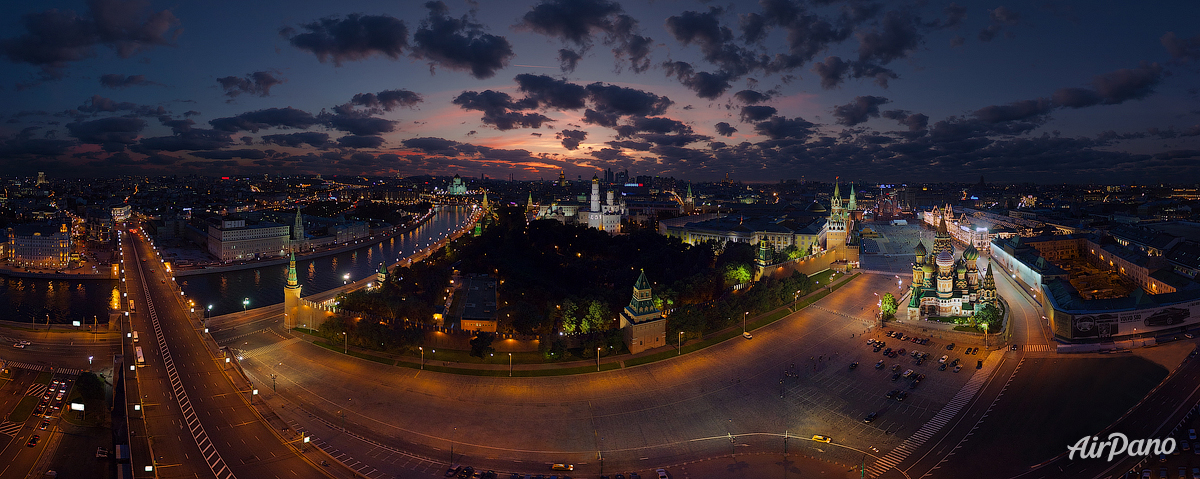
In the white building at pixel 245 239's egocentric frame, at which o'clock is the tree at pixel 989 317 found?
The tree is roughly at 11 o'clock from the white building.

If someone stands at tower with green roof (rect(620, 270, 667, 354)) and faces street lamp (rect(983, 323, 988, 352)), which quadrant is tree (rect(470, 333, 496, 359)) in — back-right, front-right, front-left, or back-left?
back-right

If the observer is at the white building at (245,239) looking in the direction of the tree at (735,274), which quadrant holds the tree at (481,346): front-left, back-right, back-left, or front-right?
front-right

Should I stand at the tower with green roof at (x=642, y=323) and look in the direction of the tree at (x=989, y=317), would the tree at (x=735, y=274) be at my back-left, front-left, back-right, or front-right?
front-left

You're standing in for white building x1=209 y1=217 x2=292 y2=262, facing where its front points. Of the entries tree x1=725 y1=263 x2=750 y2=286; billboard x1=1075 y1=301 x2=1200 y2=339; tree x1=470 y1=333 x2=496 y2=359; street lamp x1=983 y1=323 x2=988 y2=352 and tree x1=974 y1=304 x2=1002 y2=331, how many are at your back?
0

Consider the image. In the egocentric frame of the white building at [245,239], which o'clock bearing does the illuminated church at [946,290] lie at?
The illuminated church is roughly at 11 o'clock from the white building.

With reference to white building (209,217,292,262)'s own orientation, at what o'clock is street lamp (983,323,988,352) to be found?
The street lamp is roughly at 11 o'clock from the white building.

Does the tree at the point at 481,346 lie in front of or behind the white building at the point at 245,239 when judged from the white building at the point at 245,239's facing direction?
in front

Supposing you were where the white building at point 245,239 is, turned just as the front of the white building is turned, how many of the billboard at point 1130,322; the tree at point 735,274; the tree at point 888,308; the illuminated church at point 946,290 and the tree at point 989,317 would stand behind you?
0

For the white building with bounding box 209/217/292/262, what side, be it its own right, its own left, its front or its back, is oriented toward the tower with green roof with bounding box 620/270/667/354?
front

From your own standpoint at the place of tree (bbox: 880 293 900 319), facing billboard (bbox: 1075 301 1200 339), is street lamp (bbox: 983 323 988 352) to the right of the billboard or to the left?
right

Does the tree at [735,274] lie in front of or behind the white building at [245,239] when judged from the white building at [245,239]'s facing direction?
in front

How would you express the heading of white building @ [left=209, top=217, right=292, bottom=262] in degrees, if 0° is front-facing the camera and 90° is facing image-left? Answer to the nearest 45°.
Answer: approximately 0°

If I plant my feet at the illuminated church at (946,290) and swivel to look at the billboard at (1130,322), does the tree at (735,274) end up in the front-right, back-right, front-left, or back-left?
back-right

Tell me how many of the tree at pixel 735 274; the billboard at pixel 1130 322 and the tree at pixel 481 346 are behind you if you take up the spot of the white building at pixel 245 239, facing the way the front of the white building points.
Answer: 0

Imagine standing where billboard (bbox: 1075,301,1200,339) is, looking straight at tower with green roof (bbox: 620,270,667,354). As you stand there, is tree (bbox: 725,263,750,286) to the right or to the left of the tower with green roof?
right
